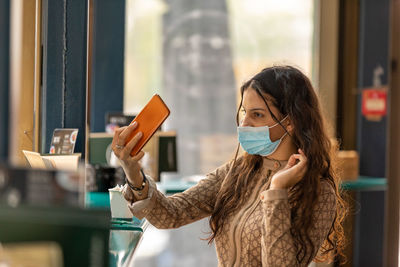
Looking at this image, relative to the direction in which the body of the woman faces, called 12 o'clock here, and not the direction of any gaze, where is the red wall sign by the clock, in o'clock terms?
The red wall sign is roughly at 5 o'clock from the woman.

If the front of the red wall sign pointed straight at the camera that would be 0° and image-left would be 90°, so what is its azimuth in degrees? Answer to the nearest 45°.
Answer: approximately 0°

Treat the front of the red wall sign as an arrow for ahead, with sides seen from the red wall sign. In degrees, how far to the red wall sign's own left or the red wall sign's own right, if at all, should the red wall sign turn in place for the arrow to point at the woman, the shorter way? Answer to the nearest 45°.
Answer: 0° — it already faces them

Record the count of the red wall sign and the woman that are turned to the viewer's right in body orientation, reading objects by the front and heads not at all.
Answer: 0
